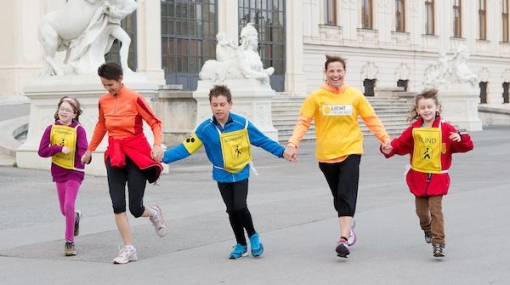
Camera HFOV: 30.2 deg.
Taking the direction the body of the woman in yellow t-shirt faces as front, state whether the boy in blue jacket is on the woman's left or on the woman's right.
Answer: on the woman's right

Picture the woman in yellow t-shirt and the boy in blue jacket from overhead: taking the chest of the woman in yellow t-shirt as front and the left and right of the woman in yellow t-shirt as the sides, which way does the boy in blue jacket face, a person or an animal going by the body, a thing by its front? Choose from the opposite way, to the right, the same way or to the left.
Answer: the same way

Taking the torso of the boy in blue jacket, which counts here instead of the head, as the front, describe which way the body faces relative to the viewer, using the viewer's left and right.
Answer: facing the viewer

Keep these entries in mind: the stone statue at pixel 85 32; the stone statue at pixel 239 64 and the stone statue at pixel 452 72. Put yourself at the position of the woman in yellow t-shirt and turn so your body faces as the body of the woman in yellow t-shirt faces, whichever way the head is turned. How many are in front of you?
0

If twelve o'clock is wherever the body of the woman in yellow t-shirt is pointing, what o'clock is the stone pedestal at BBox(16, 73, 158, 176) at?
The stone pedestal is roughly at 5 o'clock from the woman in yellow t-shirt.

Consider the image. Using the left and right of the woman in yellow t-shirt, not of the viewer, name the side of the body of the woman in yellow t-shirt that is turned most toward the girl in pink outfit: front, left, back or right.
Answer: right

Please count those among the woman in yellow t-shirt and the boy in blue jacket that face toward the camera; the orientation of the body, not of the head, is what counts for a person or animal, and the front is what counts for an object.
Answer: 2

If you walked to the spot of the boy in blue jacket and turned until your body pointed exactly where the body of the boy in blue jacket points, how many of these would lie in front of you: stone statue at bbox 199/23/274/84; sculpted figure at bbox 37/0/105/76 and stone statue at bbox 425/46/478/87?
0

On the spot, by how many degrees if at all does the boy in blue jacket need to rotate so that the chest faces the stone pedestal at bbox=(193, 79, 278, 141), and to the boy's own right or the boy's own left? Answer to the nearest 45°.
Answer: approximately 180°

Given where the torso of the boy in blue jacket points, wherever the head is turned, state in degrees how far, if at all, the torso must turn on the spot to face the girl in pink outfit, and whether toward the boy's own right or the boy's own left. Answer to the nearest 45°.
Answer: approximately 135° to the boy's own right

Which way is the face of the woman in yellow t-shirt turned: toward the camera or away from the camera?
toward the camera

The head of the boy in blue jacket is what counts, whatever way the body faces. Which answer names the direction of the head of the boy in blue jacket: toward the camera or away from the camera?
toward the camera

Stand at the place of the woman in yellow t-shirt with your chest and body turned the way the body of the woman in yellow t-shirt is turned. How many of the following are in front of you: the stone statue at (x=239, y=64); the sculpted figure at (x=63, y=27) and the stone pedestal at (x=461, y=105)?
0

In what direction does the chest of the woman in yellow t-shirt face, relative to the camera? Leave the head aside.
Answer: toward the camera
